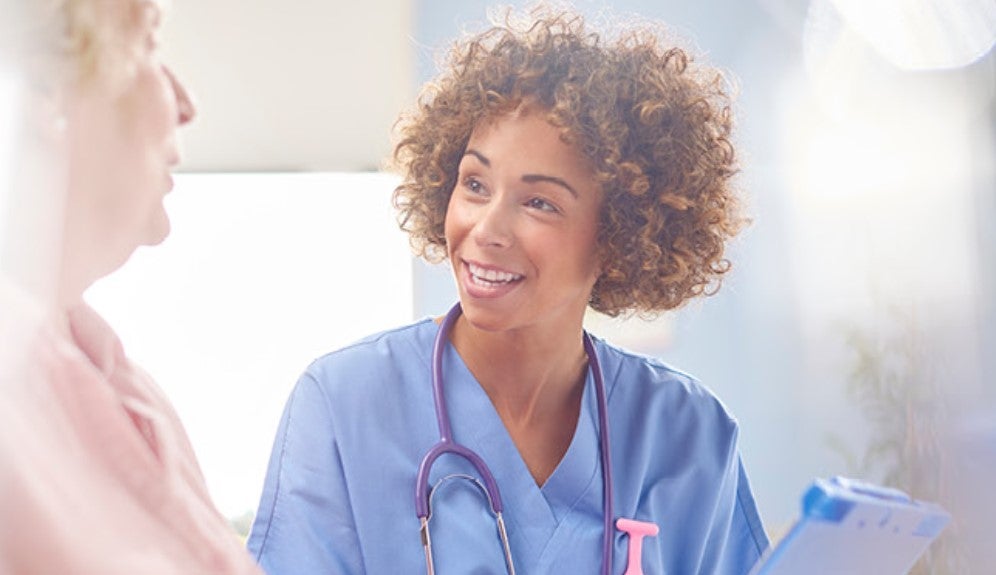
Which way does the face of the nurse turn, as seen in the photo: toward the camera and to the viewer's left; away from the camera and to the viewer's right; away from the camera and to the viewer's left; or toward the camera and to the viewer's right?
toward the camera and to the viewer's left

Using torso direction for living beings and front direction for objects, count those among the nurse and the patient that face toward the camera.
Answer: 1

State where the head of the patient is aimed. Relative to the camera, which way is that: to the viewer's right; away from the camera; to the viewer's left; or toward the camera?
to the viewer's right

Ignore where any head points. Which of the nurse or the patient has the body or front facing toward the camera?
the nurse

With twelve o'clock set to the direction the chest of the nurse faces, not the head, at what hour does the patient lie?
The patient is roughly at 1 o'clock from the nurse.

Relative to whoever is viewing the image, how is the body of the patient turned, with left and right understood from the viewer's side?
facing to the right of the viewer

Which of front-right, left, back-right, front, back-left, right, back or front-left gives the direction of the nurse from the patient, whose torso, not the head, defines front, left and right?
front-left

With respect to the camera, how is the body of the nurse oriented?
toward the camera

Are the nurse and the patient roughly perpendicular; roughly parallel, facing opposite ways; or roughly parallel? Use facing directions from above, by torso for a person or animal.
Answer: roughly perpendicular
